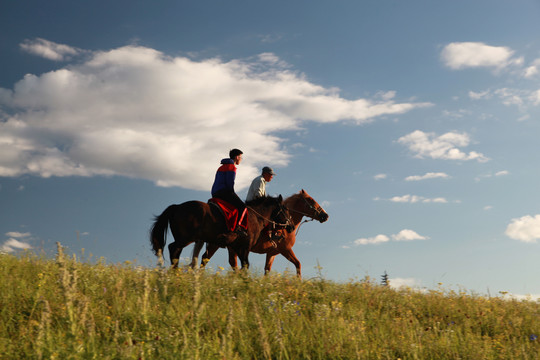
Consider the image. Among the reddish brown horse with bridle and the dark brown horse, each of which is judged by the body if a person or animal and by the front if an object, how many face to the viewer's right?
2

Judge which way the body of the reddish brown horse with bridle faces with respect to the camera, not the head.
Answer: to the viewer's right

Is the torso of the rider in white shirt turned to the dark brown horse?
no

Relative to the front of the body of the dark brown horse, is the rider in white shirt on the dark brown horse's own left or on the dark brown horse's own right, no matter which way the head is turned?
on the dark brown horse's own left

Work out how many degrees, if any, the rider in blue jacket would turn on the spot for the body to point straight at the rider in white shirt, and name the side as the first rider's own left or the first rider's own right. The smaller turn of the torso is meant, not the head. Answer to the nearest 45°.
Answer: approximately 45° to the first rider's own left

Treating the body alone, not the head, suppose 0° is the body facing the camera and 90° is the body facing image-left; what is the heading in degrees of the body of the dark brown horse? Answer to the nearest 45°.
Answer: approximately 270°

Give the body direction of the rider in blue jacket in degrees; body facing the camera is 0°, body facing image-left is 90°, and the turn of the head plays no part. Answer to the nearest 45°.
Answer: approximately 270°

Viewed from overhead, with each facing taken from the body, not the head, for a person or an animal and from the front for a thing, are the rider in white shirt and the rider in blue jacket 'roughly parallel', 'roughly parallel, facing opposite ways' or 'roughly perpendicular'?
roughly parallel

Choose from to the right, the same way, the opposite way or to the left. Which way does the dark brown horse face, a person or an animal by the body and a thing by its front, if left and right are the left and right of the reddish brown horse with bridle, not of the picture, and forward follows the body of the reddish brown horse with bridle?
the same way

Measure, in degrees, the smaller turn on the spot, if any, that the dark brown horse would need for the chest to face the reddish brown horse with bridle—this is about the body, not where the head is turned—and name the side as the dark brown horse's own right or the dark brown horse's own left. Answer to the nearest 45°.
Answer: approximately 45° to the dark brown horse's own left

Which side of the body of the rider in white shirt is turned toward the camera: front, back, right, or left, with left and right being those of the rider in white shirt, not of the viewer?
right

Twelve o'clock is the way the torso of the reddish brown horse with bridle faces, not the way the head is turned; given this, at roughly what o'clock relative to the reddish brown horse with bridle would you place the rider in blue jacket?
The rider in blue jacket is roughly at 4 o'clock from the reddish brown horse with bridle.
